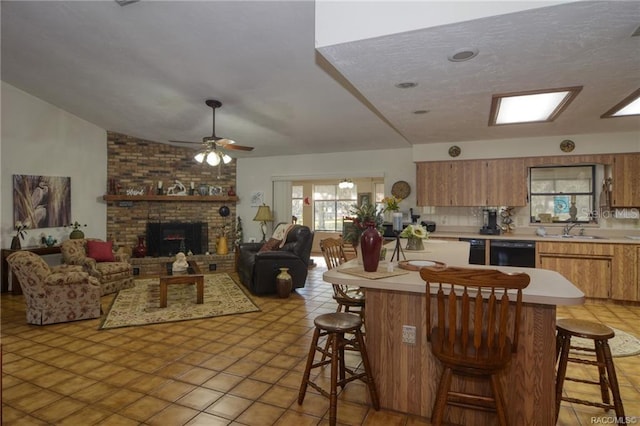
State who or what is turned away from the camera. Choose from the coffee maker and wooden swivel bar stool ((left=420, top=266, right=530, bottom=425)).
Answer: the wooden swivel bar stool

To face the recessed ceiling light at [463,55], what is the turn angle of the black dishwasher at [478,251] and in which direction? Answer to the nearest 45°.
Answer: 0° — it already faces it

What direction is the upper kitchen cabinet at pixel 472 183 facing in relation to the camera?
toward the camera

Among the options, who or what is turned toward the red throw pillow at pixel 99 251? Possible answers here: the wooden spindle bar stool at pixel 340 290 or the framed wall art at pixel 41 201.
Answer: the framed wall art

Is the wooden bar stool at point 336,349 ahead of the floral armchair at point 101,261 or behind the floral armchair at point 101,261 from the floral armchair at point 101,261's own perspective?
ahead

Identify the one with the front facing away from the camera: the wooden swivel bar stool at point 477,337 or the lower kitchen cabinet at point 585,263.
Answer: the wooden swivel bar stool

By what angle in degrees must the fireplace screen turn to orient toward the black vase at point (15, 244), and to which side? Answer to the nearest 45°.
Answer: approximately 45° to its right

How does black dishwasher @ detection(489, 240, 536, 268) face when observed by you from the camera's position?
facing the viewer

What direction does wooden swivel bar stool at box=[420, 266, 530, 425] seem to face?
away from the camera

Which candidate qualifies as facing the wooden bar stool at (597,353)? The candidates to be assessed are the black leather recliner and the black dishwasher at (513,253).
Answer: the black dishwasher

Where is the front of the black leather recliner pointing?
to the viewer's left

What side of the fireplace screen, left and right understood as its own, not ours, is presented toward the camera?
front

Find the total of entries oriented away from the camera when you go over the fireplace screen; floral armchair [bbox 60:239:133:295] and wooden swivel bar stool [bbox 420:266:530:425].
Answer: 1

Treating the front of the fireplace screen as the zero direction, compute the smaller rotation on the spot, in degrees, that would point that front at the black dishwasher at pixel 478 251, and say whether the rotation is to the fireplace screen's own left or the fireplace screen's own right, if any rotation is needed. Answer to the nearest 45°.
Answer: approximately 45° to the fireplace screen's own left
